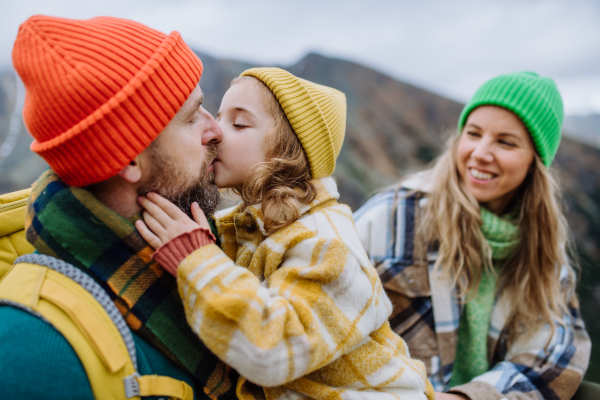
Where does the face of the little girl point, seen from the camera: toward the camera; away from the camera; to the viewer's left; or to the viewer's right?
to the viewer's left

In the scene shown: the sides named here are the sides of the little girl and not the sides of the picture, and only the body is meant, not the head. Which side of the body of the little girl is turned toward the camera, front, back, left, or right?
left

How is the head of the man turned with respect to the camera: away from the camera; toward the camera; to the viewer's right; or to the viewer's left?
to the viewer's right

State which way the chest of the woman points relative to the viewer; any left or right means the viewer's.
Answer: facing the viewer and to the left of the viewer

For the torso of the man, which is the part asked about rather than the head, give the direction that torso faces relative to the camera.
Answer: to the viewer's right

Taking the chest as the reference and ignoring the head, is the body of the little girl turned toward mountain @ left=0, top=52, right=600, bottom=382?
no

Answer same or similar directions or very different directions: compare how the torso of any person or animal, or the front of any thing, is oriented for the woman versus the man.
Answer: very different directions

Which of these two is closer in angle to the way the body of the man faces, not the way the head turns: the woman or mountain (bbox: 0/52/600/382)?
the woman

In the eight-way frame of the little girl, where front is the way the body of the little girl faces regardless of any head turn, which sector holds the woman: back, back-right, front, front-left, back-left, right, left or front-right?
back-right

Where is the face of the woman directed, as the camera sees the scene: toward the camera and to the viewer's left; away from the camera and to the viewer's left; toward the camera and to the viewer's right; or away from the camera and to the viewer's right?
toward the camera and to the viewer's left

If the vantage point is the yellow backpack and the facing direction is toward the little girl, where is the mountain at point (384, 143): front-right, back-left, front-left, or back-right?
front-left
